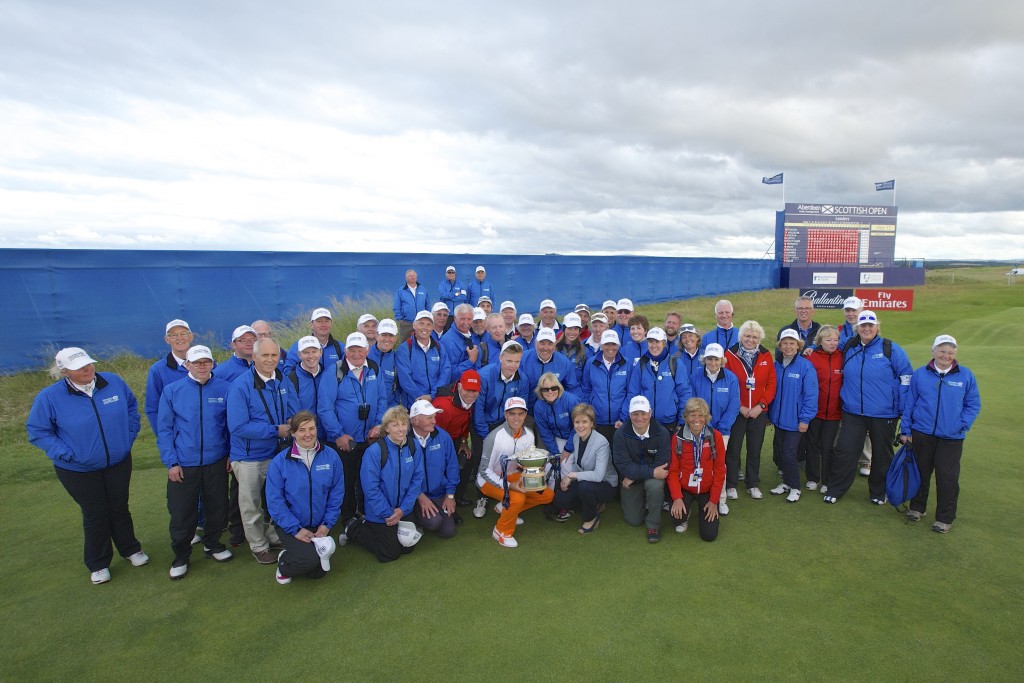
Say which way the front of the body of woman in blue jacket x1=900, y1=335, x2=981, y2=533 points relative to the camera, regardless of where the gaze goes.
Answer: toward the camera

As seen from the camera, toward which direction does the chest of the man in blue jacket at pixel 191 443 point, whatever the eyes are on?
toward the camera

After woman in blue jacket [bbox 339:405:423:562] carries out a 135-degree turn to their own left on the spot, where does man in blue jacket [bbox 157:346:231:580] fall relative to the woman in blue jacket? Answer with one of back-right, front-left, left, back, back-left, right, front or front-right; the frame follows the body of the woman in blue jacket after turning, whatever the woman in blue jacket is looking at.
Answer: left

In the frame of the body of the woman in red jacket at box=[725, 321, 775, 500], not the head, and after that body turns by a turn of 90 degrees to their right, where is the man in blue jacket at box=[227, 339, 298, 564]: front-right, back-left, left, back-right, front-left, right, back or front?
front-left

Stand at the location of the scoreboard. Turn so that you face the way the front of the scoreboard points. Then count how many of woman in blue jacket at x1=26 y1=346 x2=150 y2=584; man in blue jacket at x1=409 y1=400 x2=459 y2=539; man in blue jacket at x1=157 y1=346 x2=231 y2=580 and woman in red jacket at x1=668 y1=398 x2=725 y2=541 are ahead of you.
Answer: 4

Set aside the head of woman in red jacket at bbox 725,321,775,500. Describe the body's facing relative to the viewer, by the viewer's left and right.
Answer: facing the viewer

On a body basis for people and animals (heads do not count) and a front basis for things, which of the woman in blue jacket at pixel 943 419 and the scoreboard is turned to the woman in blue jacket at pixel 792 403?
the scoreboard

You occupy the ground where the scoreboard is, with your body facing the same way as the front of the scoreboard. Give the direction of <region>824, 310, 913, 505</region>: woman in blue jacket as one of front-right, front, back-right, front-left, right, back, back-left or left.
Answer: front

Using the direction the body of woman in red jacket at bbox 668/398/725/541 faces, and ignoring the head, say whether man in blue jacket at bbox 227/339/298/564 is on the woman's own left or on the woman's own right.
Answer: on the woman's own right

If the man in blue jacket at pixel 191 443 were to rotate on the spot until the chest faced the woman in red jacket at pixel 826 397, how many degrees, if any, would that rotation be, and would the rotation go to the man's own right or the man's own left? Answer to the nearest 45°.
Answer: approximately 90° to the man's own left

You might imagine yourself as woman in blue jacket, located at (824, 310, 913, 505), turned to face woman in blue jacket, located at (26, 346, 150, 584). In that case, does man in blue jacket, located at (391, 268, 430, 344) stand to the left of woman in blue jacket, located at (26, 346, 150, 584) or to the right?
right
